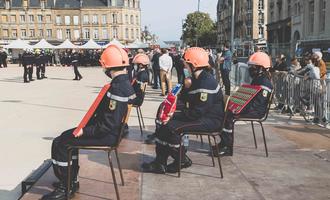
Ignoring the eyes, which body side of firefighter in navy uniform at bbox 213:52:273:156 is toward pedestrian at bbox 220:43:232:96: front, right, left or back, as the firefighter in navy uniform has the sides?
right

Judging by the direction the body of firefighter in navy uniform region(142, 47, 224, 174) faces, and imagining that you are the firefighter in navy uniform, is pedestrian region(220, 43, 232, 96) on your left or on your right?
on your right

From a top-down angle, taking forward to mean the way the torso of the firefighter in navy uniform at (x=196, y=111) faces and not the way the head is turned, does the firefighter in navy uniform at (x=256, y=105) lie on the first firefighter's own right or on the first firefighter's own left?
on the first firefighter's own right

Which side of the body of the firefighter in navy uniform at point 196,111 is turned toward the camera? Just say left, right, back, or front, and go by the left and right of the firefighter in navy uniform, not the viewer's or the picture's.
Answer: left

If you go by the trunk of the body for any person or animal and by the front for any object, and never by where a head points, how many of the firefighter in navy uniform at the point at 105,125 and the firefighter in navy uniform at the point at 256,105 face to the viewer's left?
2

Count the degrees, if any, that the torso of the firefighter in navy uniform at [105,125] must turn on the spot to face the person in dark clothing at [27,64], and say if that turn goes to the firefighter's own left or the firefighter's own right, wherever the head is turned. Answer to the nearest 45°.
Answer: approximately 90° to the firefighter's own right

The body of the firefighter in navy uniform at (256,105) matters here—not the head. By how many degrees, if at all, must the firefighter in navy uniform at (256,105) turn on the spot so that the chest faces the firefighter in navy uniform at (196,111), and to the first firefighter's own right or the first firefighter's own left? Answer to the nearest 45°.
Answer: approximately 45° to the first firefighter's own left

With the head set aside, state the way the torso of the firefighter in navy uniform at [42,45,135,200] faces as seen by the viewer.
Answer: to the viewer's left

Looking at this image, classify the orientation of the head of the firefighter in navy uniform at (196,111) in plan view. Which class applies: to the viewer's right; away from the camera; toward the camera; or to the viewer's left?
to the viewer's left

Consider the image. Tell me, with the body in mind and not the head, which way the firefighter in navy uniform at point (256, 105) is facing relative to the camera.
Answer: to the viewer's left

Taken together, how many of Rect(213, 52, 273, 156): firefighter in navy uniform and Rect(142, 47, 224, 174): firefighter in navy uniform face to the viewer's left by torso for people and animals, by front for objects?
2
